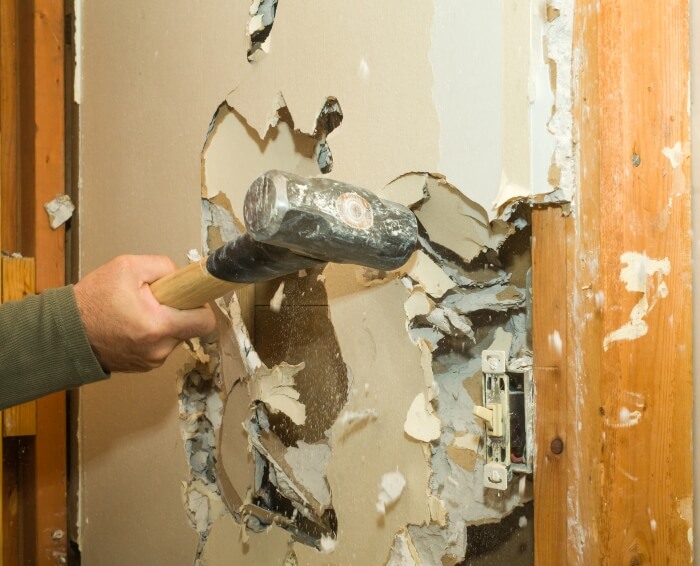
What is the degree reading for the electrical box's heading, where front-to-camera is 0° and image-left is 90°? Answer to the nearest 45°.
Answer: approximately 45°

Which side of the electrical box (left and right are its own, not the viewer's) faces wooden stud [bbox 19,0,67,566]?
right

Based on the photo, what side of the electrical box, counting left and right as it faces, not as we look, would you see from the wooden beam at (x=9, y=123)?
right
